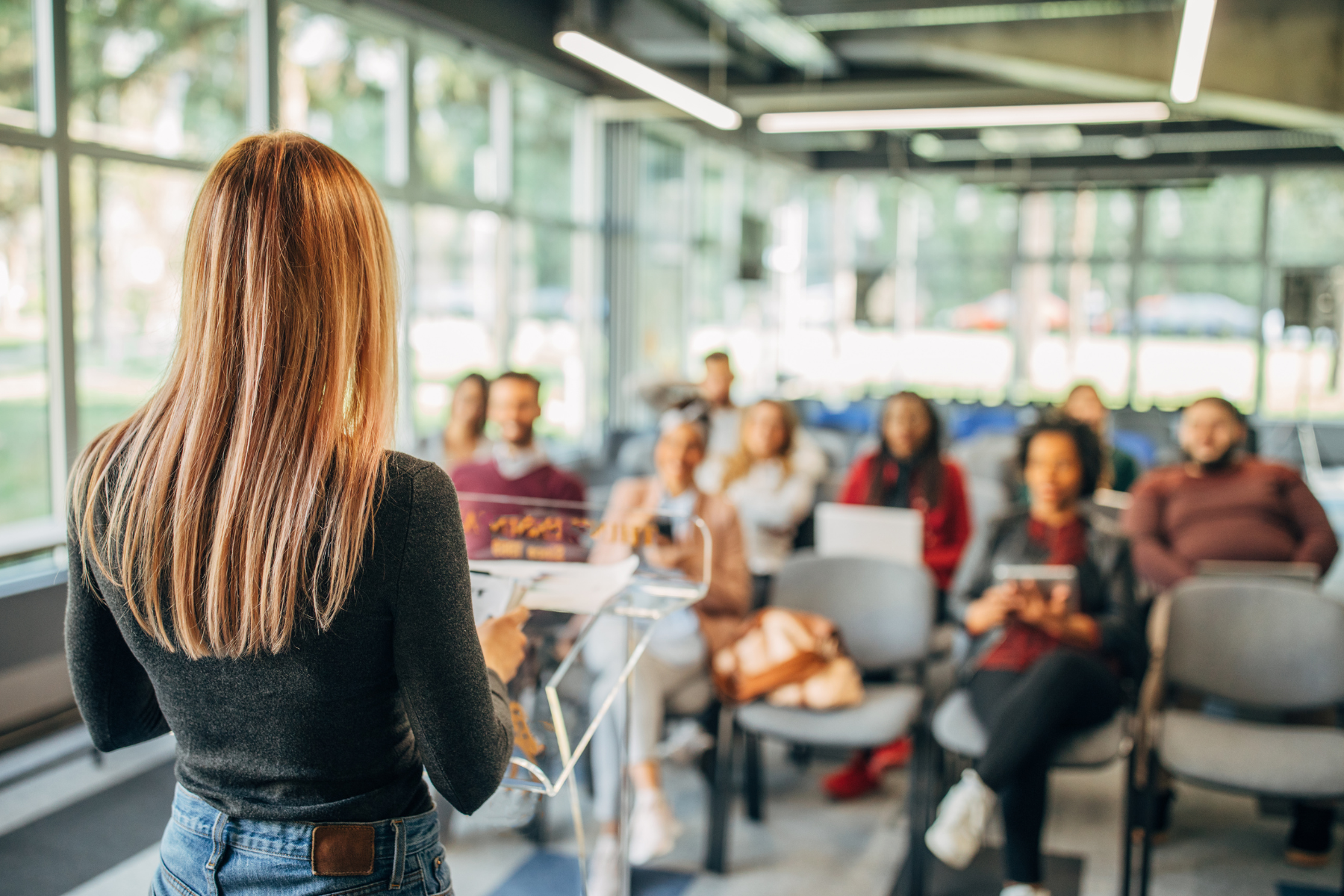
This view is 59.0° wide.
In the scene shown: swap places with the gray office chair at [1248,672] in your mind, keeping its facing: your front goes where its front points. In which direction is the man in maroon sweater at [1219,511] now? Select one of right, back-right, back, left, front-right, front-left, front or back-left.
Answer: back

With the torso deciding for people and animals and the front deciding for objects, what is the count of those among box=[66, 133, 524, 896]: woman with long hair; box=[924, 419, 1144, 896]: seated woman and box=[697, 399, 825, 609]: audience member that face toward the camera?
2

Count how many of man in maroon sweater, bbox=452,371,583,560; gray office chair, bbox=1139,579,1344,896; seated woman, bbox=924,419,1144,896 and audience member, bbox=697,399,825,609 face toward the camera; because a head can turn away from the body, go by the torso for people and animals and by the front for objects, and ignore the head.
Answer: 4

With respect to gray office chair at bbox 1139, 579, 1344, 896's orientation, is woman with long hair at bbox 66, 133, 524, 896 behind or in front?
in front

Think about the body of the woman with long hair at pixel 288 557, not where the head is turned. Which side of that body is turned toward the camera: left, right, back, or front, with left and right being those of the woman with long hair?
back

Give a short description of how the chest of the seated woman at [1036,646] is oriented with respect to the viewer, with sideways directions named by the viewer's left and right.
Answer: facing the viewer

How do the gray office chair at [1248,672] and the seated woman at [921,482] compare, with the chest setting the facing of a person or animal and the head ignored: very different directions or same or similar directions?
same or similar directions

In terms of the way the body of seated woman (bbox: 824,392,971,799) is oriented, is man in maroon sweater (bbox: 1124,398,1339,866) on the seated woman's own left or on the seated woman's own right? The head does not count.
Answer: on the seated woman's own left

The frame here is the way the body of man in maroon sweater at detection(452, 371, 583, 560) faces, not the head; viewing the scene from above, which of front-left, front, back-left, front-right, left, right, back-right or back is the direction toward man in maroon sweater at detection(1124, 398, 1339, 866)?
left

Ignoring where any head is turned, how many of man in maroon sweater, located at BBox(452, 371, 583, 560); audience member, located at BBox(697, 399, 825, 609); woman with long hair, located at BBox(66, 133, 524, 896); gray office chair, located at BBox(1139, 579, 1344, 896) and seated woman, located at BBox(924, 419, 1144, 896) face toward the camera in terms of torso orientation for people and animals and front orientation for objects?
4

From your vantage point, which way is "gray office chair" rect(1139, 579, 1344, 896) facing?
toward the camera

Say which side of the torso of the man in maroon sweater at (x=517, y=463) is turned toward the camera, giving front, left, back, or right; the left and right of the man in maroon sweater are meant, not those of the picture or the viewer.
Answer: front

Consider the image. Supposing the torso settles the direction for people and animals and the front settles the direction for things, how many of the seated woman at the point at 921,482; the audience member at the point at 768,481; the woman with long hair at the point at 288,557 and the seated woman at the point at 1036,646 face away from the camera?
1

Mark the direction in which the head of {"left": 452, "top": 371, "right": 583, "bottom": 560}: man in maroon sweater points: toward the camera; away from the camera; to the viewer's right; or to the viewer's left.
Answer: toward the camera

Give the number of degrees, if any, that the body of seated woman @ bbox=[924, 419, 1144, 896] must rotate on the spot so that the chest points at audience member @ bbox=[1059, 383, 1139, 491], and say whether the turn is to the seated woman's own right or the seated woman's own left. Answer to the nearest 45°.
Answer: approximately 180°

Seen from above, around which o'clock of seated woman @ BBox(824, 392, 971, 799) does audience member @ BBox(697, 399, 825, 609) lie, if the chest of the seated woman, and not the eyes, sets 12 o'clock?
The audience member is roughly at 2 o'clock from the seated woman.

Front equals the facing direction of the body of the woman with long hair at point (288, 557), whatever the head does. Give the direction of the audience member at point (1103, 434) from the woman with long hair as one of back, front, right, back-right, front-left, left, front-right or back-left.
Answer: front-right
